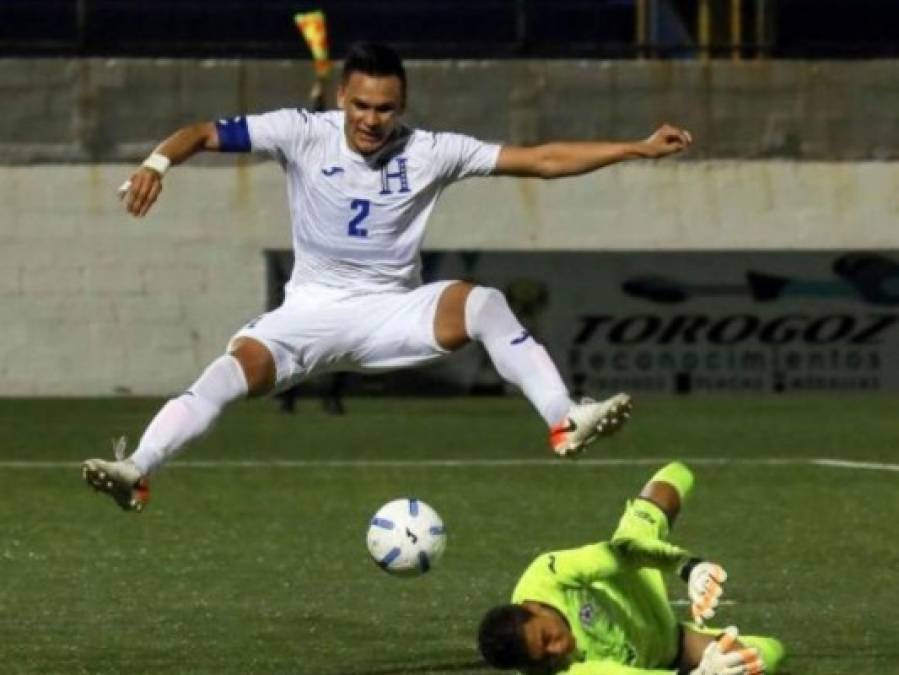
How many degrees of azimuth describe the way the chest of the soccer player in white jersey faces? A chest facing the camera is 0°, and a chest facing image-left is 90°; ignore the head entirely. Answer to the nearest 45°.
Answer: approximately 0°

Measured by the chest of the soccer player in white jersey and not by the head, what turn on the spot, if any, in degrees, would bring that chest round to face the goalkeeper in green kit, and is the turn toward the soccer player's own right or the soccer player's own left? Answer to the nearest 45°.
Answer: approximately 45° to the soccer player's own left
